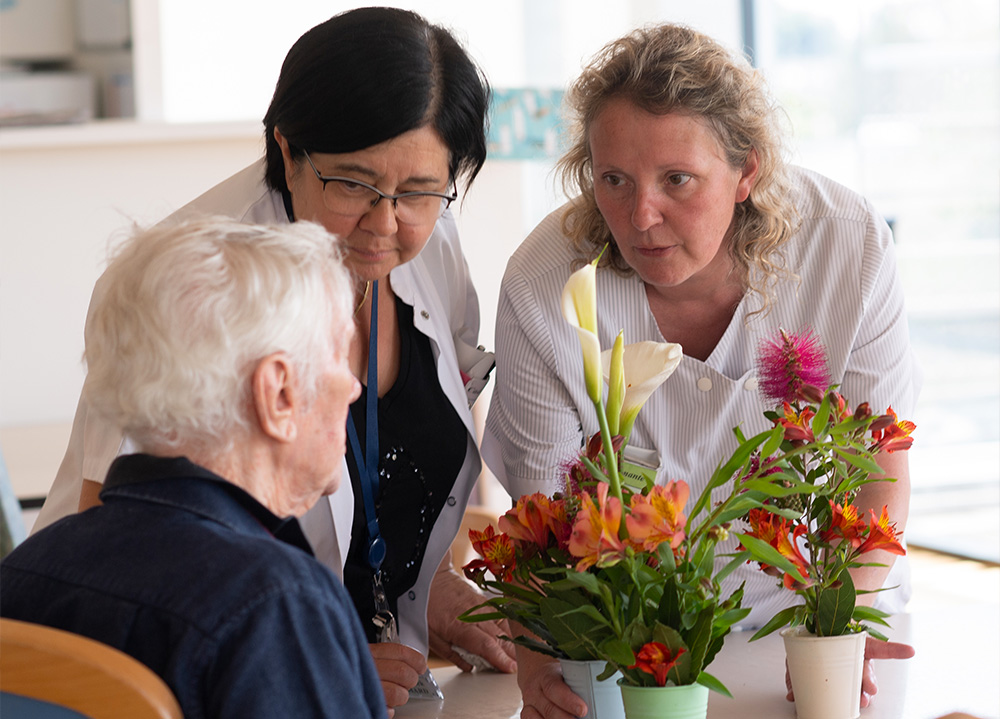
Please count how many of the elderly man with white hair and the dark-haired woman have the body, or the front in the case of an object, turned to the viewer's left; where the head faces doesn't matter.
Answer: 0

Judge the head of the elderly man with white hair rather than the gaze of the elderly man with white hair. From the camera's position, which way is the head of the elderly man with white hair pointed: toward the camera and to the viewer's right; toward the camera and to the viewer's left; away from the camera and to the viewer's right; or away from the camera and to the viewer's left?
away from the camera and to the viewer's right

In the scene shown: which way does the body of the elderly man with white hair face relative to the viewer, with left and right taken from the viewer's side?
facing away from the viewer and to the right of the viewer

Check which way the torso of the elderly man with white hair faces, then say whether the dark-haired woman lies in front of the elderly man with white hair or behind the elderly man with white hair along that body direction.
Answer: in front

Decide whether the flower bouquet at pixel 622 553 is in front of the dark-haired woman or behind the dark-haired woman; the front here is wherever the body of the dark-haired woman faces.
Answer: in front
